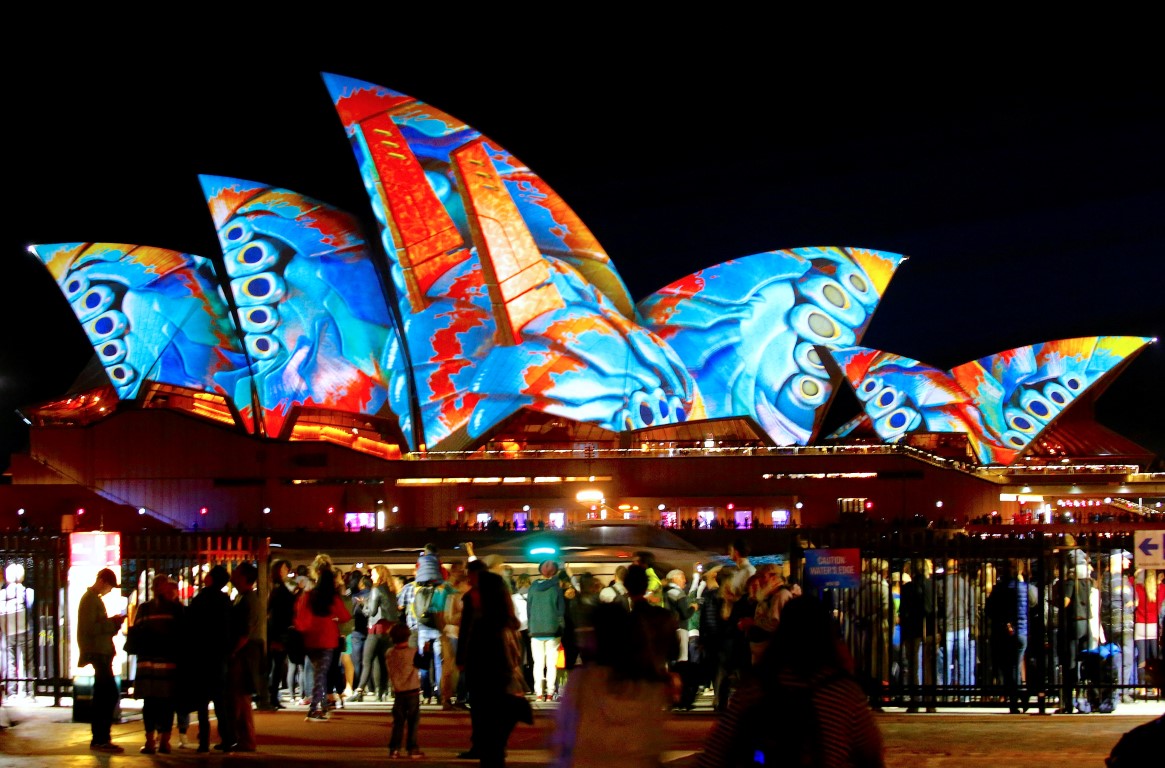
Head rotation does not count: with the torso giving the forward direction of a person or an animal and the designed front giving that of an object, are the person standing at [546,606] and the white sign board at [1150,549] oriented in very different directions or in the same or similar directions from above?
very different directions

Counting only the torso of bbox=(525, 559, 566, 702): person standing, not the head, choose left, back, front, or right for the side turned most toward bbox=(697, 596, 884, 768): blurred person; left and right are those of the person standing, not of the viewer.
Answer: back

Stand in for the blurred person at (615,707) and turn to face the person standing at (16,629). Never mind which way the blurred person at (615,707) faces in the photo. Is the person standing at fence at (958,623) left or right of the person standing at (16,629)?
right

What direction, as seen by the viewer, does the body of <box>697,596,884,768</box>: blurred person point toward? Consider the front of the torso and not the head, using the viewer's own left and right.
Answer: facing away from the viewer

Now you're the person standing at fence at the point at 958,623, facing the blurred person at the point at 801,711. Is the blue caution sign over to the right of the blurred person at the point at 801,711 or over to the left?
right

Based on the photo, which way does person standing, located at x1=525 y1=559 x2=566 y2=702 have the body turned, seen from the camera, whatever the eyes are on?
away from the camera

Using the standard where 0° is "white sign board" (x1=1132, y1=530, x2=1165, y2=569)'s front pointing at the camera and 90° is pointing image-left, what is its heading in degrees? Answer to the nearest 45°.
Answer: approximately 0°

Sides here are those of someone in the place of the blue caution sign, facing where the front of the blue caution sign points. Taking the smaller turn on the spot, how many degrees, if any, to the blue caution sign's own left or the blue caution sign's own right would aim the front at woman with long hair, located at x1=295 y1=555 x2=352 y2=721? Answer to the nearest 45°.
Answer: approximately 90° to the blue caution sign's own right

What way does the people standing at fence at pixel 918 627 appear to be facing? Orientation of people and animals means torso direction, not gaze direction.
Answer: away from the camera

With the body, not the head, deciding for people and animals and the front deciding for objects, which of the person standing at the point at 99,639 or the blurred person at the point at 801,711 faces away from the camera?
the blurred person
